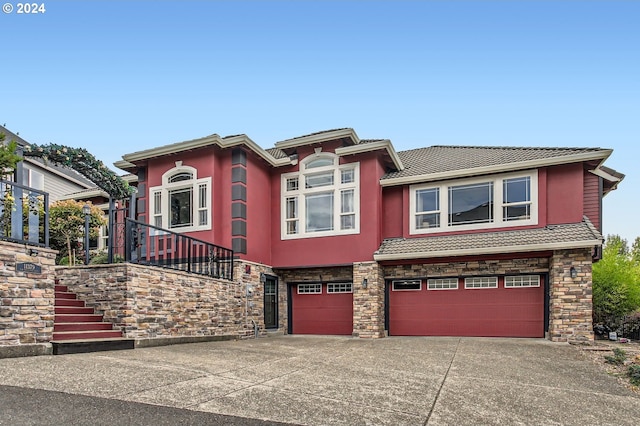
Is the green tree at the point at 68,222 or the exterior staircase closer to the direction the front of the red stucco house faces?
the exterior staircase

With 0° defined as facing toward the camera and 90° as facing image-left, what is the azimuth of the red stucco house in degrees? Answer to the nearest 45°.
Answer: approximately 0°

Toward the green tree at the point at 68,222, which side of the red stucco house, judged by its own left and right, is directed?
right
